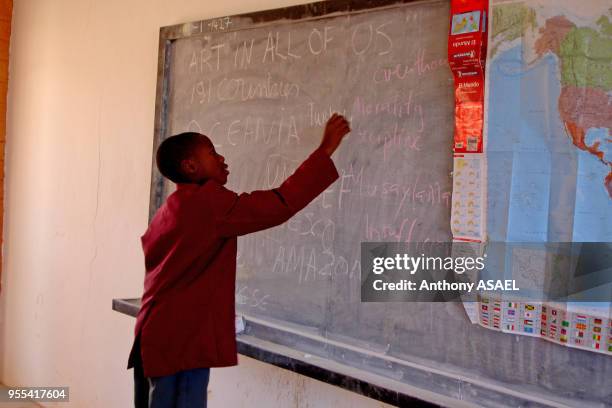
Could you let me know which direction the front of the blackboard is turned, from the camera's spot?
facing the viewer and to the left of the viewer

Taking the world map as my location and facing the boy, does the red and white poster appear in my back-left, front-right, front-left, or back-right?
front-right

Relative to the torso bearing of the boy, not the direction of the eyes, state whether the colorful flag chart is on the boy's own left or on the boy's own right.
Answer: on the boy's own right

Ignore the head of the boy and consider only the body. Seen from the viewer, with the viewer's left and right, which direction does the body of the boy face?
facing away from the viewer and to the right of the viewer

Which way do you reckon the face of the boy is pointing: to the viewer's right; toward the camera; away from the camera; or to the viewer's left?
to the viewer's right

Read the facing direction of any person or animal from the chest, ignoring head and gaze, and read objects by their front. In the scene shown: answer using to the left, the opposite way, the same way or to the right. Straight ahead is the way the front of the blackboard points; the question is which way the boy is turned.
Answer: the opposite way

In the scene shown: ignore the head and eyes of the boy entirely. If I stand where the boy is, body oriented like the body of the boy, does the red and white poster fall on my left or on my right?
on my right

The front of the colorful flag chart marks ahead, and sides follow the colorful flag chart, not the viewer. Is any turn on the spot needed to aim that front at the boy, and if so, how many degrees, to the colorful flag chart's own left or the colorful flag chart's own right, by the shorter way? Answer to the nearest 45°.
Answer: approximately 45° to the colorful flag chart's own right
